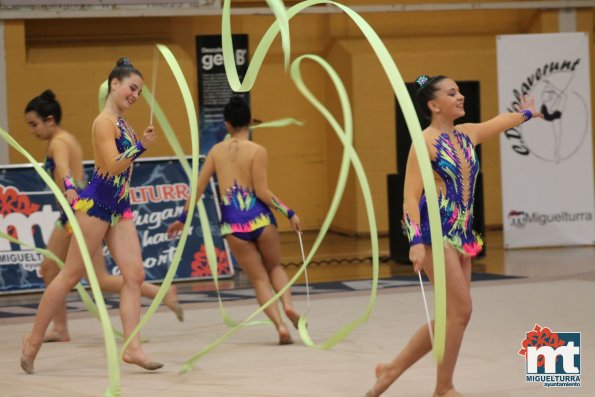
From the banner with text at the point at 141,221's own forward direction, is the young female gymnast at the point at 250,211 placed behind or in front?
in front

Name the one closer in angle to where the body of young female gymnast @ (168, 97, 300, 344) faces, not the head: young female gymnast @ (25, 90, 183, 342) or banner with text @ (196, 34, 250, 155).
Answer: the banner with text

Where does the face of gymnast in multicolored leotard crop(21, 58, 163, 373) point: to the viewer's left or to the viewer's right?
to the viewer's right

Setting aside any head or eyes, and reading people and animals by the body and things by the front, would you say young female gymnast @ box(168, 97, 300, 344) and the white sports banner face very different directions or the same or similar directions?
very different directions

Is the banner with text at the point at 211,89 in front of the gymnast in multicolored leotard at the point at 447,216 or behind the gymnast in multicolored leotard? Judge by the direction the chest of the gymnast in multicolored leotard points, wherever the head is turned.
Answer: behind

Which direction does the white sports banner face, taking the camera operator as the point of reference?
facing the viewer

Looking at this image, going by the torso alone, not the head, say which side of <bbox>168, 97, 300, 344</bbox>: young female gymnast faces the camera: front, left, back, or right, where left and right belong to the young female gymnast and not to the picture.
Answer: back

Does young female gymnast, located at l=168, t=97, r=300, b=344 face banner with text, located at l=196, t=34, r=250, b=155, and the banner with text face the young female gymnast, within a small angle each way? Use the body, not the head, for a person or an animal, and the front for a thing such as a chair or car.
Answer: yes

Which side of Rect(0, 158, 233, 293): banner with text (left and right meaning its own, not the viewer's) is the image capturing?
front
